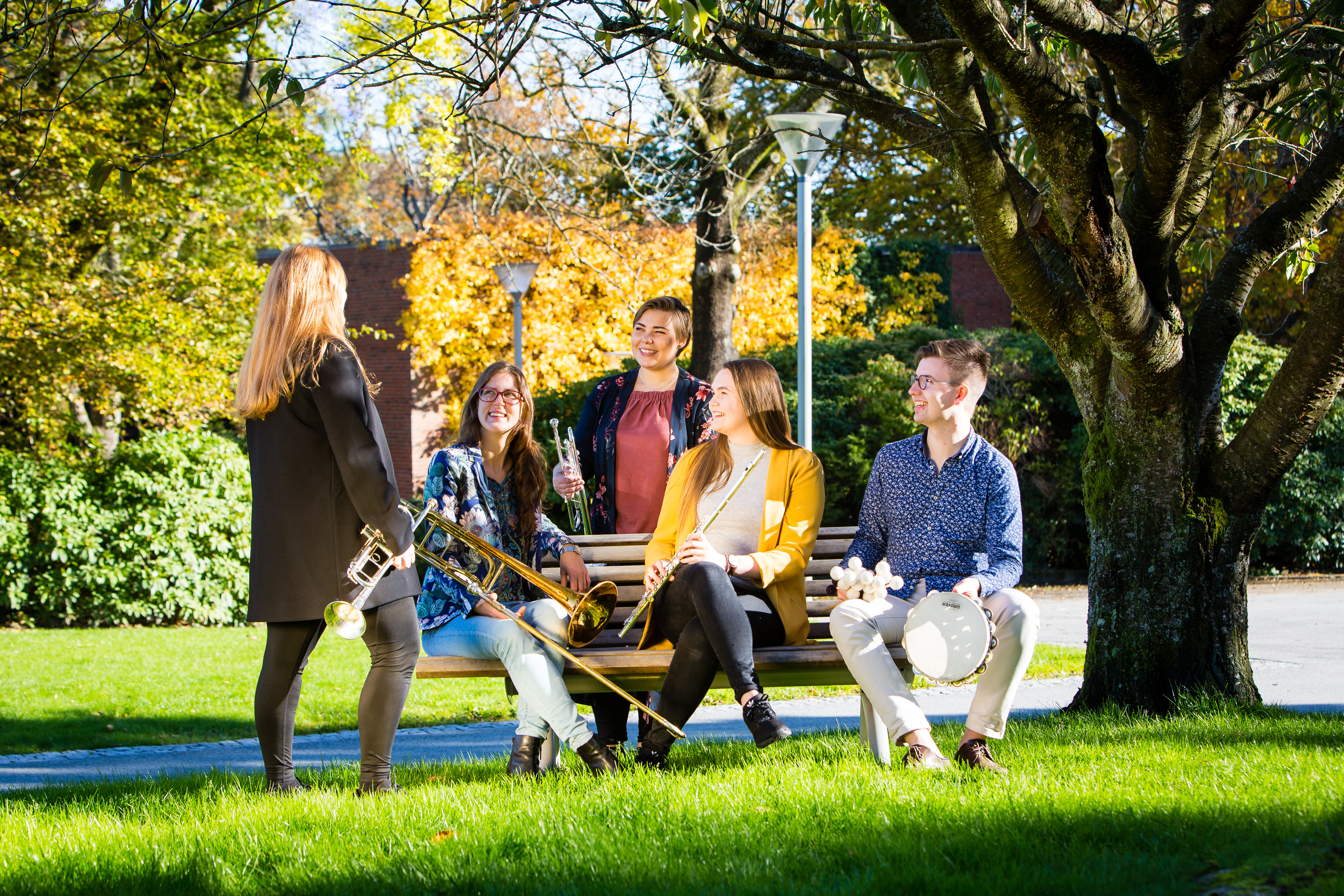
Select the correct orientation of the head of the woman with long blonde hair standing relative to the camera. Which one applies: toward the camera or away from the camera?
away from the camera

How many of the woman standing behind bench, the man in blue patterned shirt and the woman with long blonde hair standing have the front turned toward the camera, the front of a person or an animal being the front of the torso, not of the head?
2

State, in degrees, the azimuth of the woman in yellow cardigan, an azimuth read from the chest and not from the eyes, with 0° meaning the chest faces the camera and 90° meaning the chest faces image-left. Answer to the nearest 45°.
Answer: approximately 45°

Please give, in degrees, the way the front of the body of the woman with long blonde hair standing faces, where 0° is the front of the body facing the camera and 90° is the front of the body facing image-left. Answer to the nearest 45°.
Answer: approximately 225°

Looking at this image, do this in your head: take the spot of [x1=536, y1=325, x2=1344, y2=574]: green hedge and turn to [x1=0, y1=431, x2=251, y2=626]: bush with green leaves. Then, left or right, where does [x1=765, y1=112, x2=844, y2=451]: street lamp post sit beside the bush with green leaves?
left

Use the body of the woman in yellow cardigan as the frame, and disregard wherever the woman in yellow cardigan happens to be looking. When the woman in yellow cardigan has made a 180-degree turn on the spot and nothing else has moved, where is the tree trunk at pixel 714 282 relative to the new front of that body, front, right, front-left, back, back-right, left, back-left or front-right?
front-left

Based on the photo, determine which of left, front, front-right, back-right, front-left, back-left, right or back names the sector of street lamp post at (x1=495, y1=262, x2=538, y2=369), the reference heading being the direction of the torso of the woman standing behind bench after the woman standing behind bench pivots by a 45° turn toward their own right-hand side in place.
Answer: back-right
